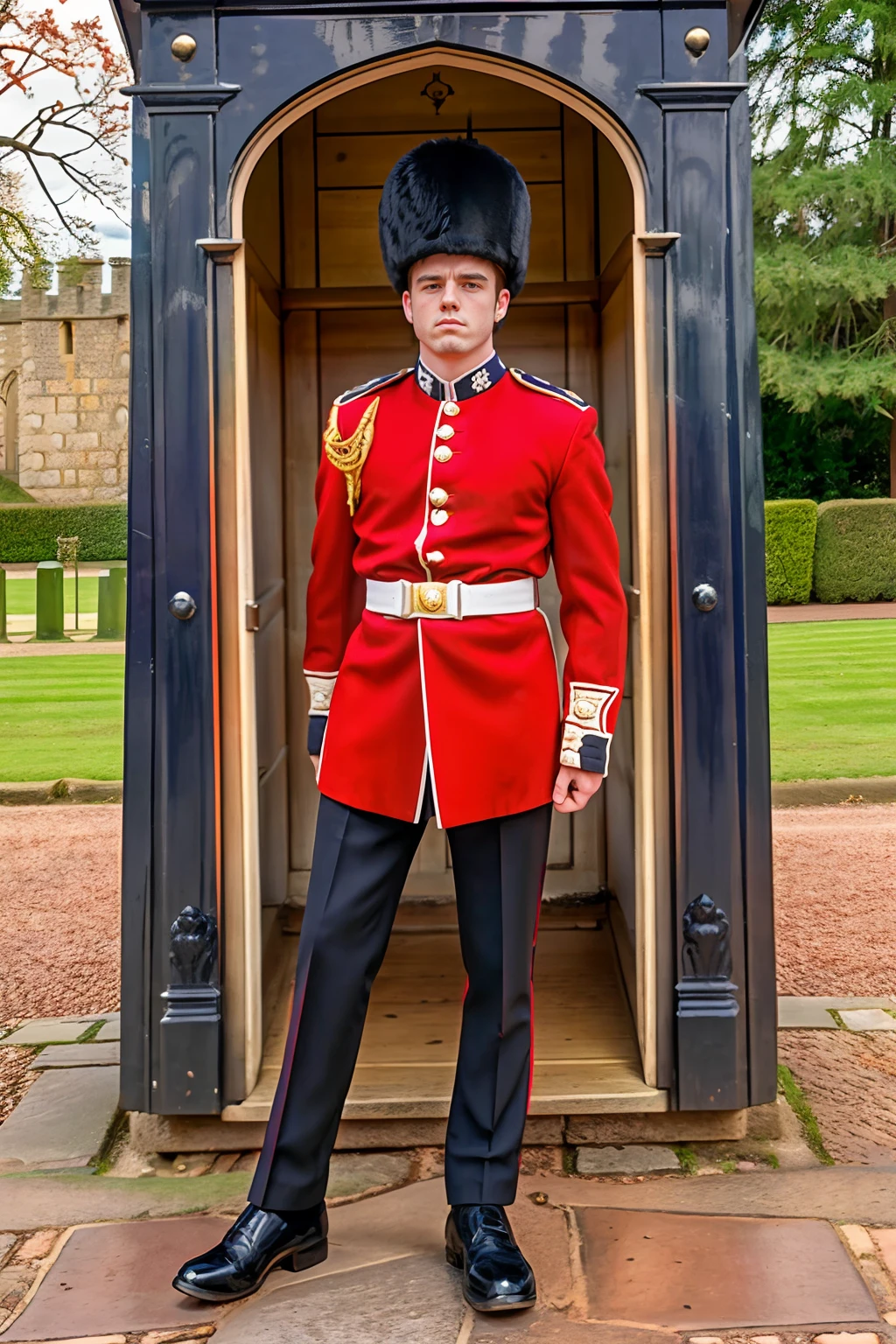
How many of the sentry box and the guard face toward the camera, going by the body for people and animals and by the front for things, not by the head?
2

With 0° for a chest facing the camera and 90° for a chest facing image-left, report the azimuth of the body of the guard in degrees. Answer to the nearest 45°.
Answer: approximately 0°

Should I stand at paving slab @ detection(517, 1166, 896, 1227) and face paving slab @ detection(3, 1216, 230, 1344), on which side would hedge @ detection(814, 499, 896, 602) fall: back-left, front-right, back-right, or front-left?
back-right
